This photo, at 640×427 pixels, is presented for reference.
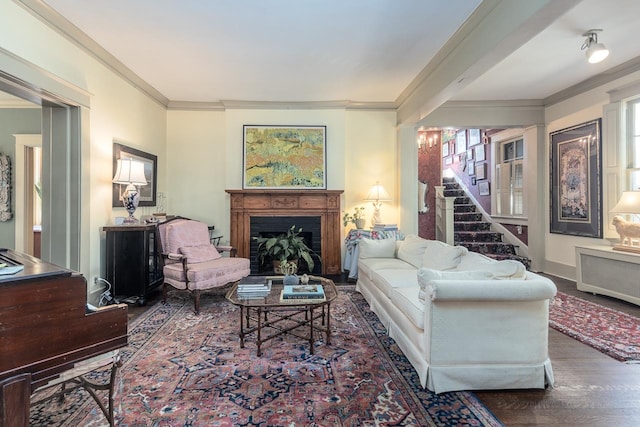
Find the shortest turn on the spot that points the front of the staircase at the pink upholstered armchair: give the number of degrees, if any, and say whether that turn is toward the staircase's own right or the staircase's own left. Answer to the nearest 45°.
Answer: approximately 90° to the staircase's own right

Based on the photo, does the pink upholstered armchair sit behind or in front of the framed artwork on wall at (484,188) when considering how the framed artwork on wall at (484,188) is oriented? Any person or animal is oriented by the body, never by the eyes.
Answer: in front

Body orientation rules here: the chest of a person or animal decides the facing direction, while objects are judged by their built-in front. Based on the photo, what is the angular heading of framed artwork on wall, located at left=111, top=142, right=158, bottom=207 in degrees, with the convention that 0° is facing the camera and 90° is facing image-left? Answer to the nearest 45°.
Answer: approximately 315°

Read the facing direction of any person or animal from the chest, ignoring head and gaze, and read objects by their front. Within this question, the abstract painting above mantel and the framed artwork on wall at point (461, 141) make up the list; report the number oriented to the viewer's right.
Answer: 0

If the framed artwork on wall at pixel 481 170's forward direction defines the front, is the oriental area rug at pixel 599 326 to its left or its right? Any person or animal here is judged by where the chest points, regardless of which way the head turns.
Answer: on its left

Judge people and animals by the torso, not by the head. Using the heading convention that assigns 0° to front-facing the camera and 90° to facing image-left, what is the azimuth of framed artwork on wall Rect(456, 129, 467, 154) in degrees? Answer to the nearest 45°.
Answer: approximately 45°

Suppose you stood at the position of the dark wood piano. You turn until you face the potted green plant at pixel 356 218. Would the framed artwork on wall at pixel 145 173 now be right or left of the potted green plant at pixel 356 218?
left

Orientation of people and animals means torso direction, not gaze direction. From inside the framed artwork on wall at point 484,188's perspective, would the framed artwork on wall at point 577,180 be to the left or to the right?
on its left
